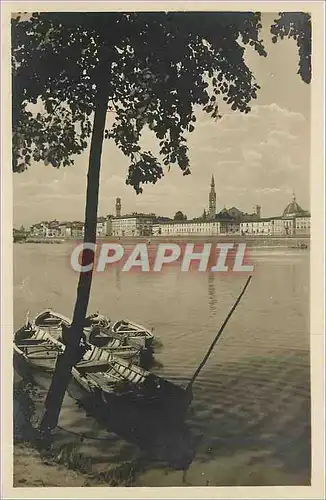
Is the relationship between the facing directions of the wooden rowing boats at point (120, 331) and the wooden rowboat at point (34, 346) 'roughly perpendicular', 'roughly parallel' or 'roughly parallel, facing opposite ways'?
roughly parallel

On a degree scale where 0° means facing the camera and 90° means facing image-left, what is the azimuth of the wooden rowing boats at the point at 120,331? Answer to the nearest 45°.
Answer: approximately 315°
